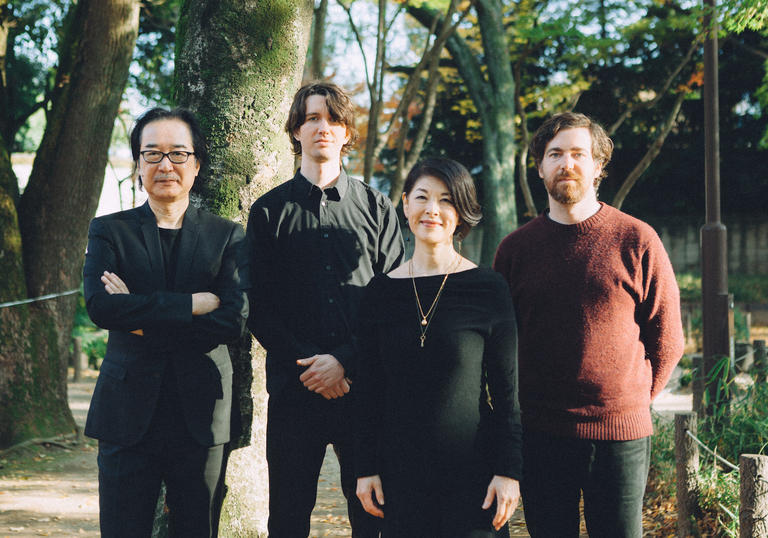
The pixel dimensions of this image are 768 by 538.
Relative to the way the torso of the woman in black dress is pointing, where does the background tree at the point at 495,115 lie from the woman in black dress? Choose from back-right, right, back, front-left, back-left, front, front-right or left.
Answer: back

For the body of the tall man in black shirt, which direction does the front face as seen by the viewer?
toward the camera

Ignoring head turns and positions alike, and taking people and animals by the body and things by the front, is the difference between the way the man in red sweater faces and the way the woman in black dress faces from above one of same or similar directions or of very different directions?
same or similar directions

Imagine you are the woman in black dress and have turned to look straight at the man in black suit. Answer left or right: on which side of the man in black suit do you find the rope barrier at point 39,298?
right

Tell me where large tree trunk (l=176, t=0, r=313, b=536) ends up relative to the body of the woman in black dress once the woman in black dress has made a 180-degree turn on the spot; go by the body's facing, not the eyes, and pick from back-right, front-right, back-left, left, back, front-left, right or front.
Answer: front-left

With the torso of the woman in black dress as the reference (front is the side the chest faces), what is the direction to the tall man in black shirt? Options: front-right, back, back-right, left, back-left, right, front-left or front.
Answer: back-right

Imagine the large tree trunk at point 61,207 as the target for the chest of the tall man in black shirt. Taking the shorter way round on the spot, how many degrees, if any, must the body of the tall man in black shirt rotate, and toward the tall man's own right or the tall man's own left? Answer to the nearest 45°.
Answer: approximately 135° to the tall man's own right

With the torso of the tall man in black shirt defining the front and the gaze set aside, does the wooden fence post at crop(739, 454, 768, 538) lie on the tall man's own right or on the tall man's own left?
on the tall man's own left

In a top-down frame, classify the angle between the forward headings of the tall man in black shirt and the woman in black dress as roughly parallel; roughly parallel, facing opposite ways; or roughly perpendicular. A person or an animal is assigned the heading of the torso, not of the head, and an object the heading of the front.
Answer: roughly parallel

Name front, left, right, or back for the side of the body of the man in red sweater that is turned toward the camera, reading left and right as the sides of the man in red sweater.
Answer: front
